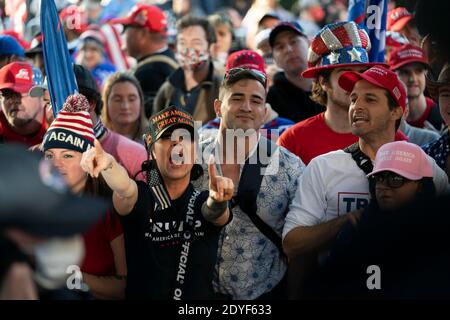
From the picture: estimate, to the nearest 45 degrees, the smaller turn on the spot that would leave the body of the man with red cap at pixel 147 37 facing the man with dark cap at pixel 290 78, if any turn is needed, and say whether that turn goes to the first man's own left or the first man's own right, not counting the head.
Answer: approximately 135° to the first man's own left

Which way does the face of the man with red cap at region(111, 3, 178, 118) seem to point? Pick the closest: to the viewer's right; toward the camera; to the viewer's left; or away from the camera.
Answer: to the viewer's left

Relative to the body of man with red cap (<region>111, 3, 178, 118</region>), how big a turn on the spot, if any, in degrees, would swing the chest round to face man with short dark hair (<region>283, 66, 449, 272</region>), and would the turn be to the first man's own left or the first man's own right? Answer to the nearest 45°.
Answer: approximately 90° to the first man's own left
